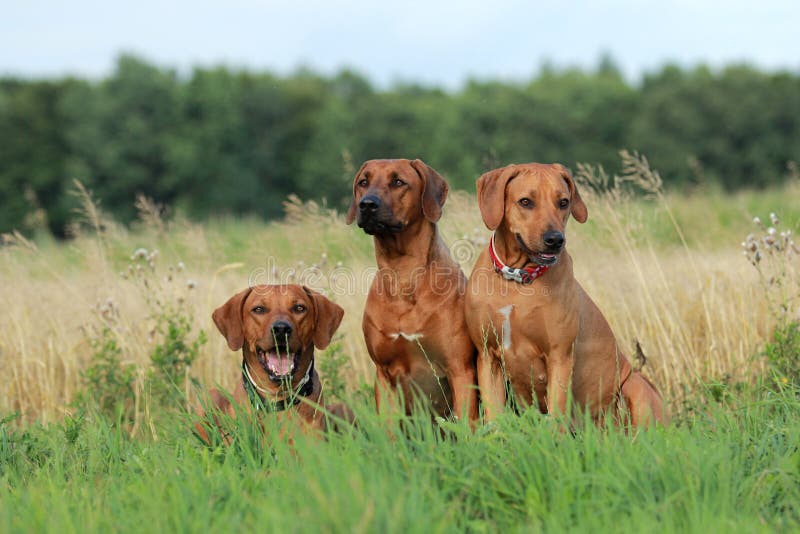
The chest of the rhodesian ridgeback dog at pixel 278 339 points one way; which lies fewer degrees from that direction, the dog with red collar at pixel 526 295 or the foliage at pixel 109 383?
the dog with red collar

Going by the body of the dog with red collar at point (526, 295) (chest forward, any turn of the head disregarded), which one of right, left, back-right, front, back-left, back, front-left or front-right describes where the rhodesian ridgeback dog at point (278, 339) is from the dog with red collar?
front-right

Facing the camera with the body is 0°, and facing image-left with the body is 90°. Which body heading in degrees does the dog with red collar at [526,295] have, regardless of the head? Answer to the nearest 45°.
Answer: approximately 45°

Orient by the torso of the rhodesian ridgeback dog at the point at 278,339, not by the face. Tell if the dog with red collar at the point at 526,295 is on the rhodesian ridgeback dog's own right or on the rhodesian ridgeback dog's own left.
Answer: on the rhodesian ridgeback dog's own left

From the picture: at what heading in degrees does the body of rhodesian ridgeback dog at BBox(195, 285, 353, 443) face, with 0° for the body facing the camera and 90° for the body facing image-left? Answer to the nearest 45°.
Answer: approximately 0°

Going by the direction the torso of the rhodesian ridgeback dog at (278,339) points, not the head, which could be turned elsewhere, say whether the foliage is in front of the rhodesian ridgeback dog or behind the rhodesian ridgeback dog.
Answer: behind

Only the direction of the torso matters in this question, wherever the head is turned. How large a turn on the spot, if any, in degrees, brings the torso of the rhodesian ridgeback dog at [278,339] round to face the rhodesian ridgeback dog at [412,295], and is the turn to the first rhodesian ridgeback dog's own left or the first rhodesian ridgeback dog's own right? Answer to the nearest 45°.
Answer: approximately 90° to the first rhodesian ridgeback dog's own left
